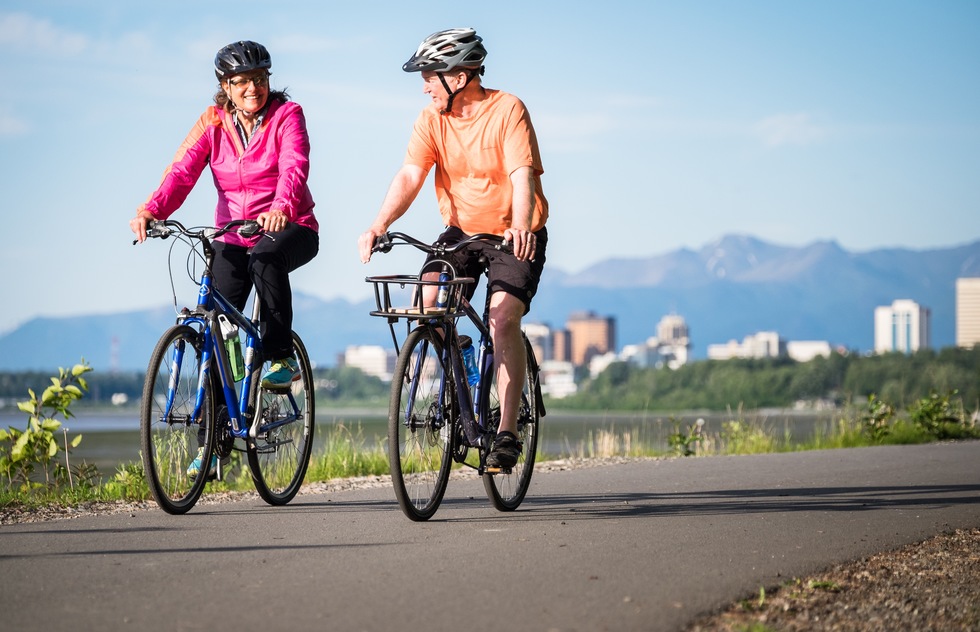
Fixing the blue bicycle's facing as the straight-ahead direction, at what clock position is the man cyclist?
The man cyclist is roughly at 8 o'clock from the blue bicycle.

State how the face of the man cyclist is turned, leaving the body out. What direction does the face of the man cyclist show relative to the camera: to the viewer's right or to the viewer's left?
to the viewer's left

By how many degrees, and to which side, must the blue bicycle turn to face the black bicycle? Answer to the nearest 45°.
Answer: approximately 90° to its left

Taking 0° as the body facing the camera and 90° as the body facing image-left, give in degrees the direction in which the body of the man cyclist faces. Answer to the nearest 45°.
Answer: approximately 45°
